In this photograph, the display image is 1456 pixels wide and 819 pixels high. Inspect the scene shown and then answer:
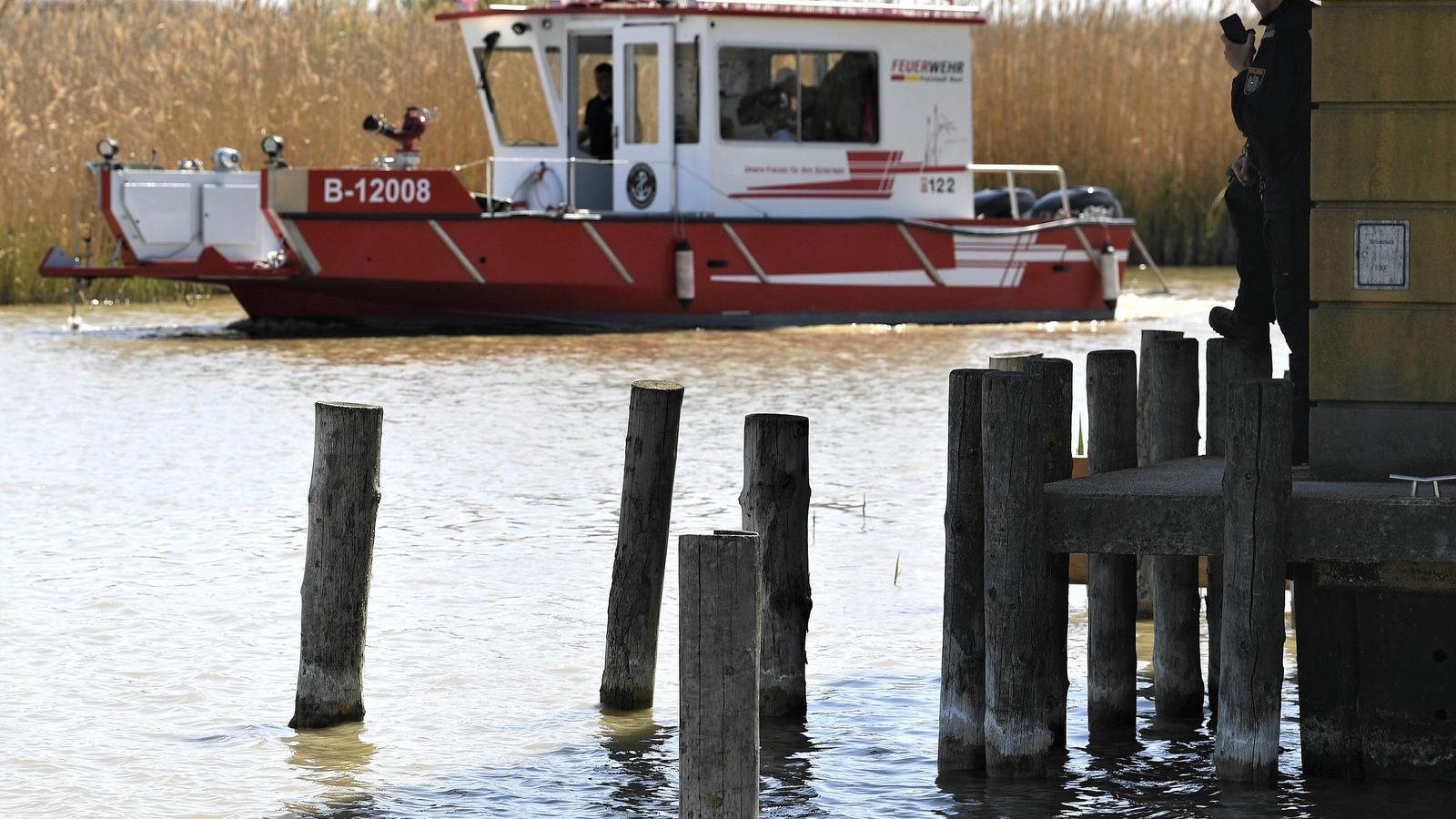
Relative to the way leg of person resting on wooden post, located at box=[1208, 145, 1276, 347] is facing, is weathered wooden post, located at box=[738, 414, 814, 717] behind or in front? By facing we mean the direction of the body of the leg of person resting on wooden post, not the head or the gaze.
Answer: in front

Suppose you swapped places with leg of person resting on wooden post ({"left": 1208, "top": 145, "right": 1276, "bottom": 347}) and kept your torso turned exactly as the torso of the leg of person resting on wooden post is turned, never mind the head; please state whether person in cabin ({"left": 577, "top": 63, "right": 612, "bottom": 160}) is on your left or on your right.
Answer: on your right

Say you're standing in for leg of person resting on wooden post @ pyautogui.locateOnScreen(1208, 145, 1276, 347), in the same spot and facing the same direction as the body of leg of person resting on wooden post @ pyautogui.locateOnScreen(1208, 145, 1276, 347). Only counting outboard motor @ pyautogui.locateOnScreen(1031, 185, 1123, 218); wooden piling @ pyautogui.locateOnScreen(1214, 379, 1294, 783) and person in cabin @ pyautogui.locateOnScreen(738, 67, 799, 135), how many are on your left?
1

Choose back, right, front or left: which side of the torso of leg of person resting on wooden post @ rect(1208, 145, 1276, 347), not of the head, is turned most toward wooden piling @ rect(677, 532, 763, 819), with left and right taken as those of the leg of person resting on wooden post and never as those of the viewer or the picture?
left

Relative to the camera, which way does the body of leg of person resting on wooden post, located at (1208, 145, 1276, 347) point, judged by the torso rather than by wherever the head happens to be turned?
to the viewer's left

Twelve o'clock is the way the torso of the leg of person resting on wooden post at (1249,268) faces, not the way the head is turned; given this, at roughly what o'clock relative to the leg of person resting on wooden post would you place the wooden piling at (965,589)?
The wooden piling is roughly at 10 o'clock from the leg of person resting on wooden post.
